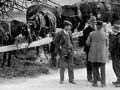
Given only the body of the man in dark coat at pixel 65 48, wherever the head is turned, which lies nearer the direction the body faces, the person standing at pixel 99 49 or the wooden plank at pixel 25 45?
the person standing

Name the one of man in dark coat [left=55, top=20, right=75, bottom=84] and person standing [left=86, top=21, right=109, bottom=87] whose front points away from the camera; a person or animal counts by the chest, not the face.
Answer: the person standing

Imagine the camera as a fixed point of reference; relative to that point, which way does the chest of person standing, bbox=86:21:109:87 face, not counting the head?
away from the camera

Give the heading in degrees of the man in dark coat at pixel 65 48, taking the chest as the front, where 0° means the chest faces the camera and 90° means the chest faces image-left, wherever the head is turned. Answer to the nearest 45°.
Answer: approximately 315°

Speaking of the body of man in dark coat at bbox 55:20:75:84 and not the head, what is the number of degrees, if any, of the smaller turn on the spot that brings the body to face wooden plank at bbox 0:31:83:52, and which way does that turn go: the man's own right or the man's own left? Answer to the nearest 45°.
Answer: approximately 180°

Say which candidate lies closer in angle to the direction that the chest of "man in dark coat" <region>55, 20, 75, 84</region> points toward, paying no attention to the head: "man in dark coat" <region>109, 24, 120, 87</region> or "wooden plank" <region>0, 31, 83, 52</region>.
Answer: the man in dark coat

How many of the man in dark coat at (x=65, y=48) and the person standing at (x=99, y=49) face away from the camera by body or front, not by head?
1
